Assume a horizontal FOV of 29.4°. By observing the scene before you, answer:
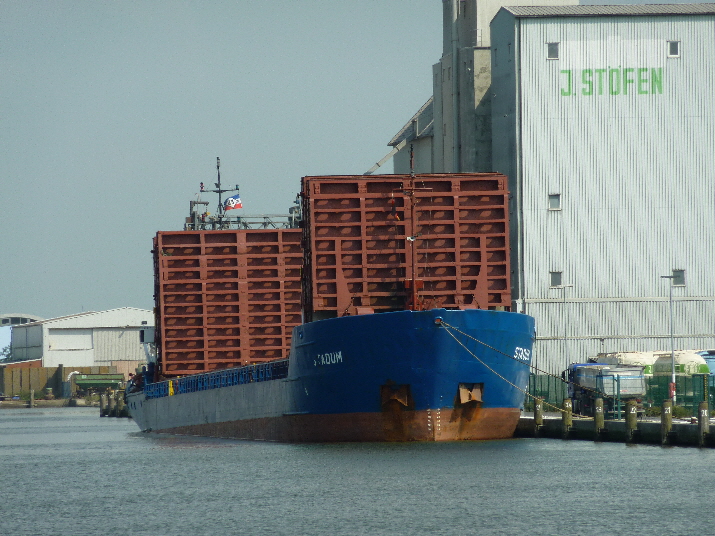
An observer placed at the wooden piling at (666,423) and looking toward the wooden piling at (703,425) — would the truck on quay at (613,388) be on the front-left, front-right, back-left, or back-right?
back-left

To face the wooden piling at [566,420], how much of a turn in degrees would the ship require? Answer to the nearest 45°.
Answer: approximately 45° to its left

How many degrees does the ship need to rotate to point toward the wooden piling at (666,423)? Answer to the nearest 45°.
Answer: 0° — it already faces it

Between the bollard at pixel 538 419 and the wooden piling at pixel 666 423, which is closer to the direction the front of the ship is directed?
the wooden piling

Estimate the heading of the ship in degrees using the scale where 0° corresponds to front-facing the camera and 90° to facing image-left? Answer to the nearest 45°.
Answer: approximately 315°

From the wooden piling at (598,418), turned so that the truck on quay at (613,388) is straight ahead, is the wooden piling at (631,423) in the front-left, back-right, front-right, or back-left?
back-right

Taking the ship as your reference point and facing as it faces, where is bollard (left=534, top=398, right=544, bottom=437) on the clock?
The bollard is roughly at 10 o'clock from the ship.

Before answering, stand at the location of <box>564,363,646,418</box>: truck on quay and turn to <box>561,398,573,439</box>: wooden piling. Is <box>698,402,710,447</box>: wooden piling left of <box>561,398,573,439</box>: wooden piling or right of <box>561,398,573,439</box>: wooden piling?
left

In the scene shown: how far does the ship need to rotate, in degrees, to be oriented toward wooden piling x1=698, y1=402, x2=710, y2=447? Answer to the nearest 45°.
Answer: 0° — it already faces it
